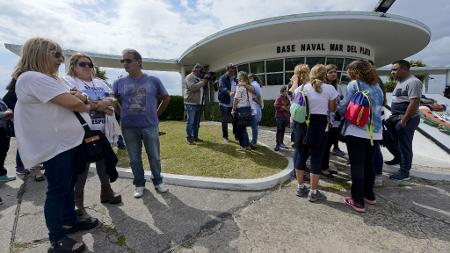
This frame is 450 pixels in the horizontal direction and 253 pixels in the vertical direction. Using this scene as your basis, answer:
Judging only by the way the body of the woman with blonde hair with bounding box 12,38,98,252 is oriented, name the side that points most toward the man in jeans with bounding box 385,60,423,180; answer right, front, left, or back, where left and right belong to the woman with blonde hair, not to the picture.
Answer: front

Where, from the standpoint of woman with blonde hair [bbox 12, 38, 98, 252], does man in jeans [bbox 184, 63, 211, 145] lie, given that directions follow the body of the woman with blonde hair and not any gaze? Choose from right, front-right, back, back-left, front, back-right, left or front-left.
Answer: front-left

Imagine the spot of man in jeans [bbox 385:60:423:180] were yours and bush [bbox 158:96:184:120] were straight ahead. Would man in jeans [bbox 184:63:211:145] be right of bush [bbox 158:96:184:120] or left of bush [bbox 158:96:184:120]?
left

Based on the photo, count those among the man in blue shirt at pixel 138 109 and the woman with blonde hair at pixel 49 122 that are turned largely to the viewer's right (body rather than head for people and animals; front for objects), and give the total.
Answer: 1

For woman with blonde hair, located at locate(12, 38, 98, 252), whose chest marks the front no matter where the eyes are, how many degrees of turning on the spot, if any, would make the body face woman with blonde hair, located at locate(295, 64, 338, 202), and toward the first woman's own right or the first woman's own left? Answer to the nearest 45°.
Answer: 0° — they already face them

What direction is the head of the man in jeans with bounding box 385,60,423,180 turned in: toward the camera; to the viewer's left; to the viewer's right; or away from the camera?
to the viewer's left

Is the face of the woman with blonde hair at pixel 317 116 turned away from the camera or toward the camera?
away from the camera

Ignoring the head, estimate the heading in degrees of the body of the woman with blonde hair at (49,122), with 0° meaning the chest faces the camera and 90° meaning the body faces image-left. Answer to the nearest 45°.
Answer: approximately 270°

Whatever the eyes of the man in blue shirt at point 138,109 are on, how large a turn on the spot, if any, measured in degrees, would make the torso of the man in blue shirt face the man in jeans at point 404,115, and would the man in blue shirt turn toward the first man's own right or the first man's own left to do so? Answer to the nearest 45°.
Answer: approximately 90° to the first man's own left

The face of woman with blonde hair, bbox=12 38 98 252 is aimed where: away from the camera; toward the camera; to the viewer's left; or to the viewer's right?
to the viewer's right

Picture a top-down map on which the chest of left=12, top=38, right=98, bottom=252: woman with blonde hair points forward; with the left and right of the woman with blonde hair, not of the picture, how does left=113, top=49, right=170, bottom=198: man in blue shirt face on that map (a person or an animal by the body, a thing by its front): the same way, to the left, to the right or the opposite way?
to the right

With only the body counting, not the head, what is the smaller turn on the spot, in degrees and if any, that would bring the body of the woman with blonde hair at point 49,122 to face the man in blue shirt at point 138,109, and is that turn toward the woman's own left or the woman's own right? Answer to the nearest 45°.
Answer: approximately 45° to the woman's own left

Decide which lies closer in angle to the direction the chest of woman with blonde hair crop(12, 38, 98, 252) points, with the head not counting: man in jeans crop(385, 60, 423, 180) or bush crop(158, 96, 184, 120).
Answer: the man in jeans

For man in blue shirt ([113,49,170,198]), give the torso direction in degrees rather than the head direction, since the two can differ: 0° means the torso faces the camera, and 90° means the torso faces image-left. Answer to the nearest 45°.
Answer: approximately 0°
